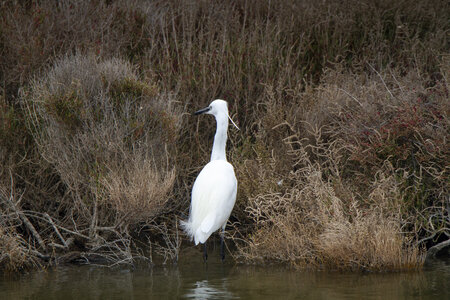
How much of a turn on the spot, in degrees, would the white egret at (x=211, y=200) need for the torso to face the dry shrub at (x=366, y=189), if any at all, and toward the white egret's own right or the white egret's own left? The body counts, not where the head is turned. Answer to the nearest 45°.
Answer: approximately 45° to the white egret's own right

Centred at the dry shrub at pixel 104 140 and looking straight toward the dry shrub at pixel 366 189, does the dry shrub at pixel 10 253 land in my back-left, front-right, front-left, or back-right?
back-right

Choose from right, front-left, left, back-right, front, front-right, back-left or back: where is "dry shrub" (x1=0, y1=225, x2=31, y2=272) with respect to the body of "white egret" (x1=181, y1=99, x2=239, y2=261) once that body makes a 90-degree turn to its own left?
front-left

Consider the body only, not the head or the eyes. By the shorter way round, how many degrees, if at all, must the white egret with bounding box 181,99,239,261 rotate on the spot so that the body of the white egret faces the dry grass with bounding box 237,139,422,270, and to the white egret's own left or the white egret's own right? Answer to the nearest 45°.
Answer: approximately 45° to the white egret's own right

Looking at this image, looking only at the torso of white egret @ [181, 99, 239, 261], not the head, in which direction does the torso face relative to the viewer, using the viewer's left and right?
facing away from the viewer and to the right of the viewer

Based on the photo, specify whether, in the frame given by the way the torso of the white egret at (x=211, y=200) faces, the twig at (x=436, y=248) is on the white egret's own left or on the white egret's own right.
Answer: on the white egret's own right

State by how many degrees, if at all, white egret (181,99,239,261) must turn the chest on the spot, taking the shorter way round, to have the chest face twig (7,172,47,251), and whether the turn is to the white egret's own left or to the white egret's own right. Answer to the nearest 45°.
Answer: approximately 135° to the white egret's own left
